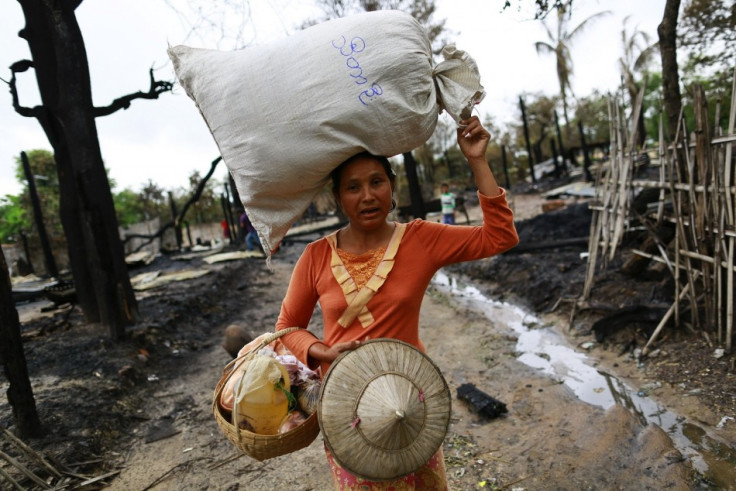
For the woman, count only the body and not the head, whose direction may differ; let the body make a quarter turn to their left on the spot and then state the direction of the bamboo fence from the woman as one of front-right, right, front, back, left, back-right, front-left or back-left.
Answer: front-left

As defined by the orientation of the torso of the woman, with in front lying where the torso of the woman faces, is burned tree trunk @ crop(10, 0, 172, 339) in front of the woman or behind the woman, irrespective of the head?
behind

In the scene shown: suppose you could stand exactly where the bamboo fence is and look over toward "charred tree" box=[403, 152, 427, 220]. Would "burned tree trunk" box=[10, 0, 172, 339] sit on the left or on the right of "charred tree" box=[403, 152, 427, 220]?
left

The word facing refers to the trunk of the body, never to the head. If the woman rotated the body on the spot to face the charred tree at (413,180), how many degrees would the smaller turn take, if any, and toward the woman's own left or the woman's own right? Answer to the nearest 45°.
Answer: approximately 180°

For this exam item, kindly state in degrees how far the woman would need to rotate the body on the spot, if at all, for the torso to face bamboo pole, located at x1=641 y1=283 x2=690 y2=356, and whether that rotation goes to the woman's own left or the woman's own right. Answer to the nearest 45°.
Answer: approximately 135° to the woman's own left

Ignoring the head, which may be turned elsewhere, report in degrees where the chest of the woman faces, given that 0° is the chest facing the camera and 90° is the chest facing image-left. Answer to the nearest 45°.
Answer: approximately 0°

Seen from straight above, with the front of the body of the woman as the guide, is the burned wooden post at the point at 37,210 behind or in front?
behind

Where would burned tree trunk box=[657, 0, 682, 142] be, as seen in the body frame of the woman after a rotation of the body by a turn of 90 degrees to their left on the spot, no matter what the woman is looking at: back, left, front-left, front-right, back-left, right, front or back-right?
front-left

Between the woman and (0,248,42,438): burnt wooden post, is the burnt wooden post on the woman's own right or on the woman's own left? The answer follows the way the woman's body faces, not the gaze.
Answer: on the woman's own right

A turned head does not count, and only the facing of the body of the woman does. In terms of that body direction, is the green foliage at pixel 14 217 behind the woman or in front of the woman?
behind
